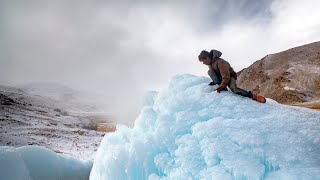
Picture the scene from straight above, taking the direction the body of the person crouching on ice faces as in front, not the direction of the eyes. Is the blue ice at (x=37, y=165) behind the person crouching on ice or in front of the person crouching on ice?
in front

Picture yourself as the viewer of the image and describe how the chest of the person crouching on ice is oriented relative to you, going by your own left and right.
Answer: facing to the left of the viewer
